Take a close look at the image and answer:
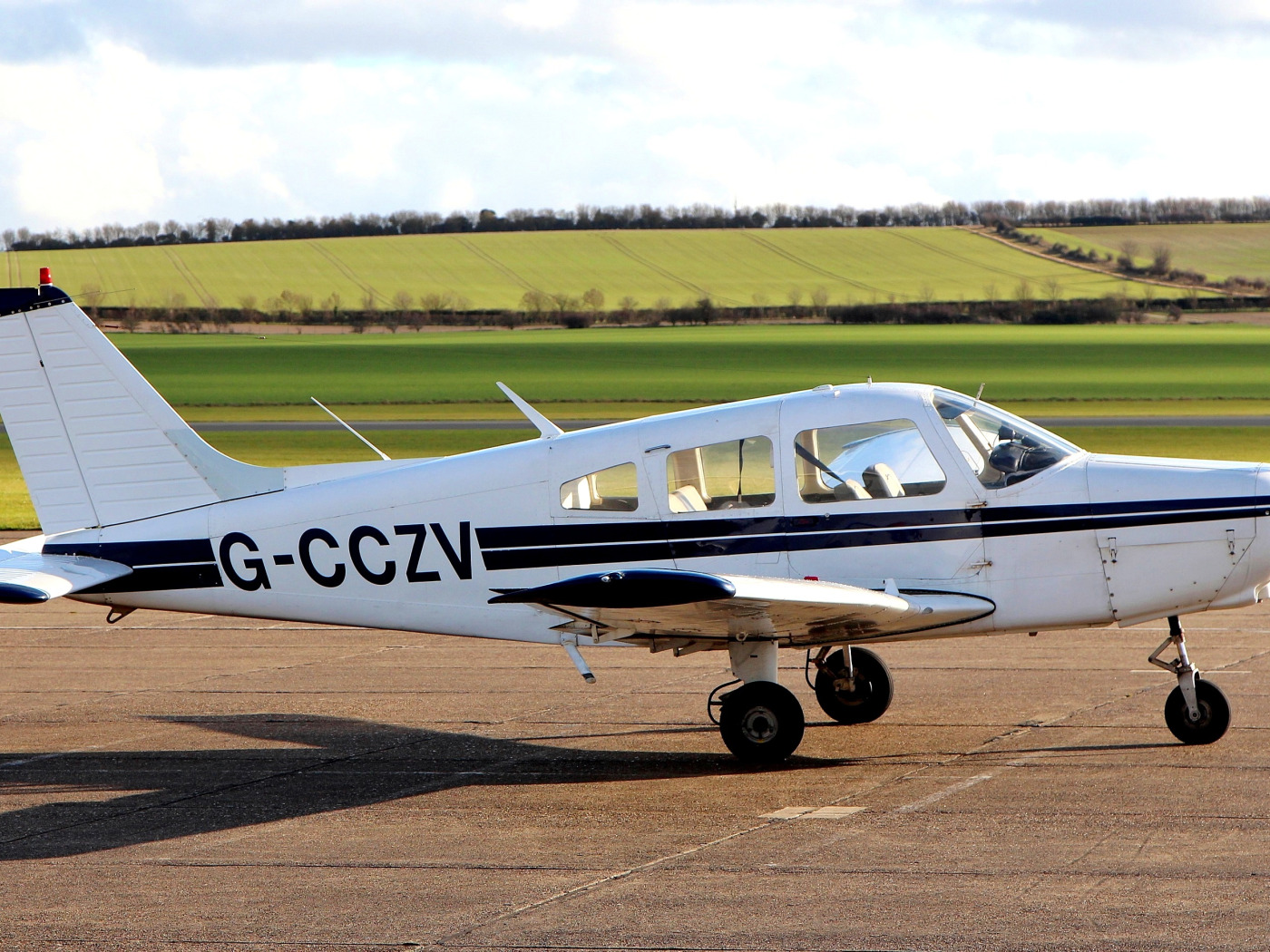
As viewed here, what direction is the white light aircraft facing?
to the viewer's right
